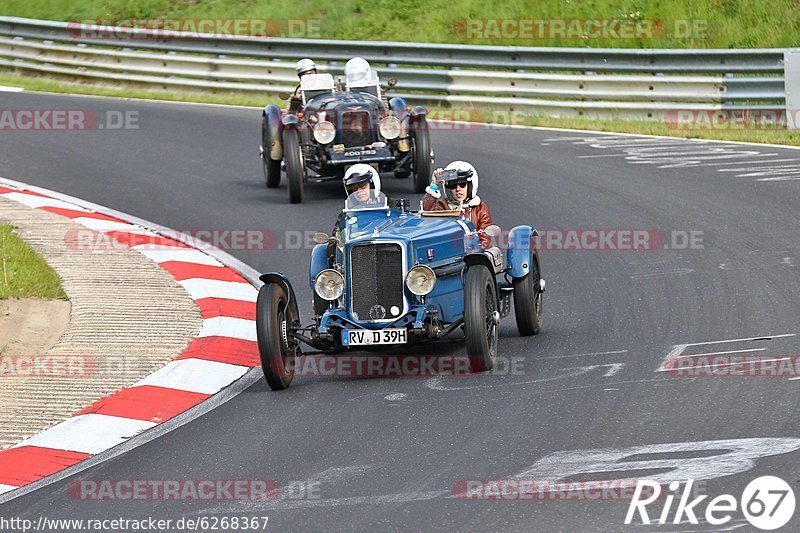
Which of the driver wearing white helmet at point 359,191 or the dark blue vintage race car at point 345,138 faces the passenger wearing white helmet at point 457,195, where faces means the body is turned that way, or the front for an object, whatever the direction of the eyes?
the dark blue vintage race car

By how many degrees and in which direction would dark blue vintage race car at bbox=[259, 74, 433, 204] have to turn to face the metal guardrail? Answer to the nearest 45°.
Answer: approximately 180°

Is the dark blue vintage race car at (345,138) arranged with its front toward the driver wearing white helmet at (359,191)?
yes

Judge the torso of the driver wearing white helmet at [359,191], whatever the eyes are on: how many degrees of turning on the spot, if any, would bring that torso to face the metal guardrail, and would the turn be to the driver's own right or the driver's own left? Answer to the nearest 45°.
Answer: approximately 135° to the driver's own right

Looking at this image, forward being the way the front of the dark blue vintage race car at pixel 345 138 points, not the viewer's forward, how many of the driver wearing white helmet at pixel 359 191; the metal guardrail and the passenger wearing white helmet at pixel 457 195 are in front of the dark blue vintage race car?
2

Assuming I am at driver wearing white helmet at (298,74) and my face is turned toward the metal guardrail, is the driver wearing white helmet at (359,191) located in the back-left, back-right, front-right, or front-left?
back-right

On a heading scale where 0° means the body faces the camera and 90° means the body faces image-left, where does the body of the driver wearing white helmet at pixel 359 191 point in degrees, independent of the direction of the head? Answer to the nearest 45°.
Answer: approximately 45°

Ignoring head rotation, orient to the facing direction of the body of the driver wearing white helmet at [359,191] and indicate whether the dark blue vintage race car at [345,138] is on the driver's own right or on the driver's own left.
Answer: on the driver's own right
